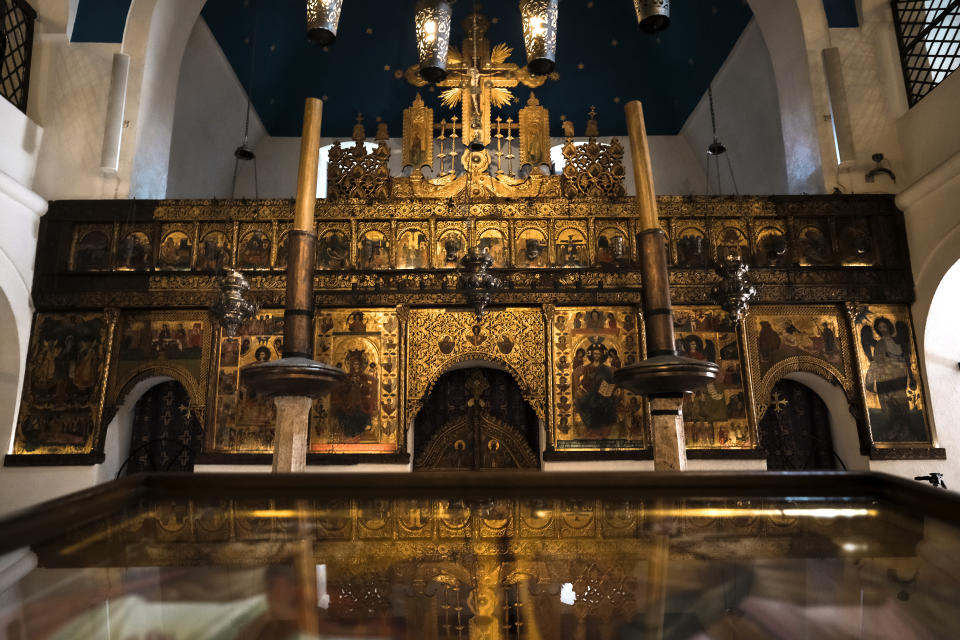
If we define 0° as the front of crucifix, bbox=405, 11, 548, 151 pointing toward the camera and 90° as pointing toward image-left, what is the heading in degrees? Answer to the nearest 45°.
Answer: approximately 0°

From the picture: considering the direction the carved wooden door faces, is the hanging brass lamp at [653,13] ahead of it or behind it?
ahead

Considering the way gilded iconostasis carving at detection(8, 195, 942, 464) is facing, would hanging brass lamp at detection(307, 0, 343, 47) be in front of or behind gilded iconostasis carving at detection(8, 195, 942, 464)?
in front

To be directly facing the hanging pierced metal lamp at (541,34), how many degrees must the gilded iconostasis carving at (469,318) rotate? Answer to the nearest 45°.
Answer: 0° — it already faces it

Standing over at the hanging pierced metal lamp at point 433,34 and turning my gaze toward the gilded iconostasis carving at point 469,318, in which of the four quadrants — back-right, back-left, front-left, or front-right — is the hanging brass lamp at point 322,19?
back-left

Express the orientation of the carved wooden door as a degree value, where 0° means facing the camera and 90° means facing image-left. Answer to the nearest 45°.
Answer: approximately 0°

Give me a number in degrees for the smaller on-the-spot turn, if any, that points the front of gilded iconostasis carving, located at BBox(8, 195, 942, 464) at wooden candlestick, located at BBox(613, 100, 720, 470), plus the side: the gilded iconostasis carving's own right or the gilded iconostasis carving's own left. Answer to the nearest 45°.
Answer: approximately 45° to the gilded iconostasis carving's own left

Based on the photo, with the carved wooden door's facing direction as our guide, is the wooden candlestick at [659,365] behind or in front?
in front
